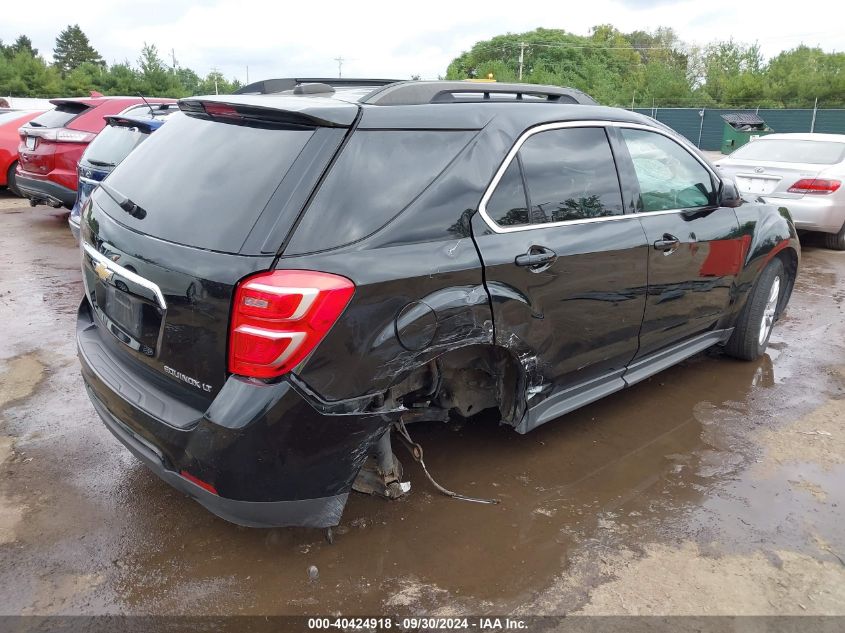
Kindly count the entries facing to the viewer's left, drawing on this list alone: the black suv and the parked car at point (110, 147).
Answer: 0

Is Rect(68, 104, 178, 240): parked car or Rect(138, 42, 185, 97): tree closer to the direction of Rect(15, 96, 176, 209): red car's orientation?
the tree

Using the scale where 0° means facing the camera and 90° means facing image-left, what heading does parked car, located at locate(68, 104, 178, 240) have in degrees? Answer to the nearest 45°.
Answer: approximately 225°

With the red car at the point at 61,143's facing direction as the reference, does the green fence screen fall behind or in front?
in front

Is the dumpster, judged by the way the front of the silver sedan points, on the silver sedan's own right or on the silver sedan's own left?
on the silver sedan's own left

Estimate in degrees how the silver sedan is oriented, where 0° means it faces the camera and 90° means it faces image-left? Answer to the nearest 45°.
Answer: approximately 225°

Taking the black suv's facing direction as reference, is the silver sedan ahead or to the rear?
ahead

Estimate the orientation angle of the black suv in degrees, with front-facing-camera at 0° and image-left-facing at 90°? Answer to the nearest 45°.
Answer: approximately 225°

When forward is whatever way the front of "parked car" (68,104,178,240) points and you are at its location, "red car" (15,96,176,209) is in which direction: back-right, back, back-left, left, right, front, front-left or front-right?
front-left

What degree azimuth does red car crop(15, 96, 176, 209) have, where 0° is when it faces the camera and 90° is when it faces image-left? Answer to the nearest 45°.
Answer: approximately 225°
